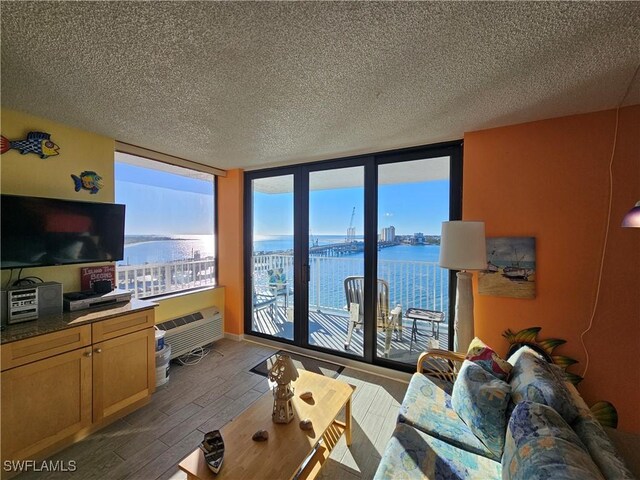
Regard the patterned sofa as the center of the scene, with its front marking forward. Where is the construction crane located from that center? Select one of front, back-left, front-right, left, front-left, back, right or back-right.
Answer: front-right

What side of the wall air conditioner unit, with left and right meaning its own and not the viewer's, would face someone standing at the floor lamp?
front

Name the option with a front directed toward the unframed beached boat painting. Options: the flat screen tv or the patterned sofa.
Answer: the flat screen tv

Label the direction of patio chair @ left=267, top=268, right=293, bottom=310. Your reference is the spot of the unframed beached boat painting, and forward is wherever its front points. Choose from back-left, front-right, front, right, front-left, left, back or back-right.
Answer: right

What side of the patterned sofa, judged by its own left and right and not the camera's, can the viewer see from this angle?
left

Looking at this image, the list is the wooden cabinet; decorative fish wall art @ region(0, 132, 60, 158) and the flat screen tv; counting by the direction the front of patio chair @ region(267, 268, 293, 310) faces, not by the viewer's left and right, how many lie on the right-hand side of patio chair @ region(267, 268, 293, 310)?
3

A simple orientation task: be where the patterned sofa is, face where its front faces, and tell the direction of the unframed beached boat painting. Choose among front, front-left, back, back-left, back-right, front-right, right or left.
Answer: right

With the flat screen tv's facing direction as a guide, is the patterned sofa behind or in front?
in front

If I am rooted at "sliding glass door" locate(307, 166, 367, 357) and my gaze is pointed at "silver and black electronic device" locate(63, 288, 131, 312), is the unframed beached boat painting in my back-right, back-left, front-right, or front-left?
back-left

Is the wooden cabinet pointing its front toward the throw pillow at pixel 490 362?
yes

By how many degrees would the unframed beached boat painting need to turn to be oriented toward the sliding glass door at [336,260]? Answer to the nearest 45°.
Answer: approximately 90° to its right

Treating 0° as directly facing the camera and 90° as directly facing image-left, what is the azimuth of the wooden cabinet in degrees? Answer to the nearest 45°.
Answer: approximately 315°
